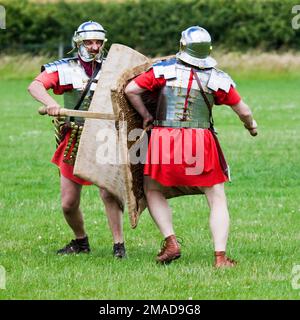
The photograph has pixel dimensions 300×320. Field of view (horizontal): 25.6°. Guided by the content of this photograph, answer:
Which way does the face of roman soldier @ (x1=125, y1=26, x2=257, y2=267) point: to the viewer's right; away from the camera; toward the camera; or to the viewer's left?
away from the camera

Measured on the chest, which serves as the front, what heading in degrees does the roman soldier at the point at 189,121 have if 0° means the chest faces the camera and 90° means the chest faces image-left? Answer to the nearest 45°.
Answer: approximately 180°

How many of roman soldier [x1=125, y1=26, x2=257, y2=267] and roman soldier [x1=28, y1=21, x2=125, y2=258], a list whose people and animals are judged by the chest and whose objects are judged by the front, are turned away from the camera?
1

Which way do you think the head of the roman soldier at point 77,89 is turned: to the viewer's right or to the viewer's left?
to the viewer's right

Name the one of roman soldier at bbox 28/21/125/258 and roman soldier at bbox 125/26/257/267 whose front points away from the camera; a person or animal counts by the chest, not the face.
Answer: roman soldier at bbox 125/26/257/267
